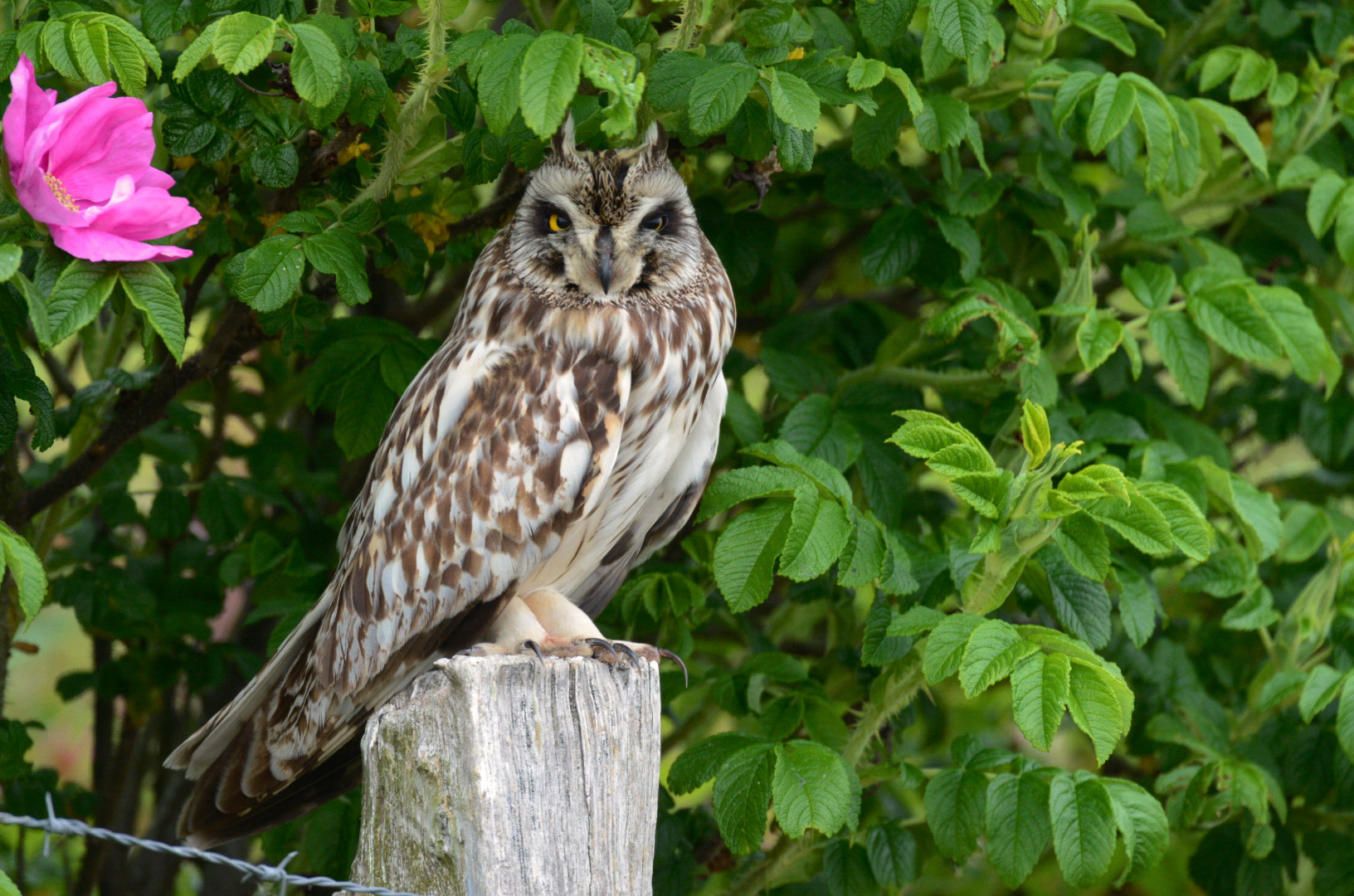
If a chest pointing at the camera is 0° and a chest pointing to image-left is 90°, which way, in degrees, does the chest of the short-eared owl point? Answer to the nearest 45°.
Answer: approximately 315°

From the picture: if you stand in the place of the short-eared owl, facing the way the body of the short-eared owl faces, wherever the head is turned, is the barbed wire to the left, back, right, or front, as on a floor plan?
right
